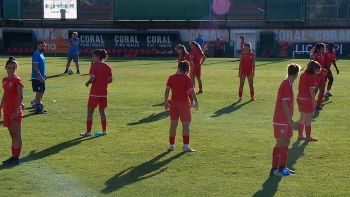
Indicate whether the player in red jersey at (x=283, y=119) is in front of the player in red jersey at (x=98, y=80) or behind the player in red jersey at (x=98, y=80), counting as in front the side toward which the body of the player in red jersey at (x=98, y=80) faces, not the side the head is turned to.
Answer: behind

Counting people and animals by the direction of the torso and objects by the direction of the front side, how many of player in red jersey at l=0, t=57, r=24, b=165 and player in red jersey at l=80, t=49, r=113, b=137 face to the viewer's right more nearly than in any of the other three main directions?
0

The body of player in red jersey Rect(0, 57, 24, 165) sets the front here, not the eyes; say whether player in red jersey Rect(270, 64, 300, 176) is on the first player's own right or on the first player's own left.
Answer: on the first player's own left

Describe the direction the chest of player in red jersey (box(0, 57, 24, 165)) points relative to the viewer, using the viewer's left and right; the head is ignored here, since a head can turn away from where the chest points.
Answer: facing the viewer and to the left of the viewer
